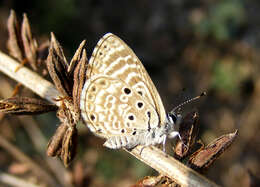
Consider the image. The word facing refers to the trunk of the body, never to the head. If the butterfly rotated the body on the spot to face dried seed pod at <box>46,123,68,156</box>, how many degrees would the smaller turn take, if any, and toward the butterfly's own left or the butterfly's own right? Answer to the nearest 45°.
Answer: approximately 135° to the butterfly's own right

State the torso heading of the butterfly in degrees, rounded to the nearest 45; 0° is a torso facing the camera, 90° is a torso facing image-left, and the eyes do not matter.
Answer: approximately 270°

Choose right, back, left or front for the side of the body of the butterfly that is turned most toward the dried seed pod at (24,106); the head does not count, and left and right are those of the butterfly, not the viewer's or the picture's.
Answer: back

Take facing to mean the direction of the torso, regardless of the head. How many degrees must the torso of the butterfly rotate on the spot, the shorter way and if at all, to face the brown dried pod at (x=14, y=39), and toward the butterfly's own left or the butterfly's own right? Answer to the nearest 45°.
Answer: approximately 135° to the butterfly's own left

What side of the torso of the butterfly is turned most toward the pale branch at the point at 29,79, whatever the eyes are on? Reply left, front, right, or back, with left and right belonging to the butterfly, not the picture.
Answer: back

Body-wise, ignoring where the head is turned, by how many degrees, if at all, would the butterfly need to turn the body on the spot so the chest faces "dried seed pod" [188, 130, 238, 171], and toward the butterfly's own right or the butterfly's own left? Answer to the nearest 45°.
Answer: approximately 45° to the butterfly's own right
